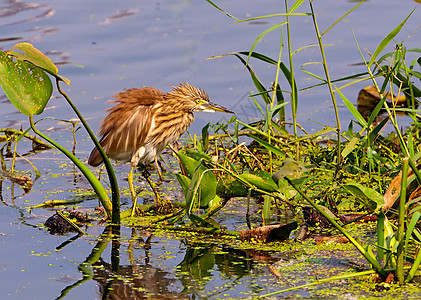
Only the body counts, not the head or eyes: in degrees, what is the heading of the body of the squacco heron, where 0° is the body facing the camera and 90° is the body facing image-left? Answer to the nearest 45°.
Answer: approximately 270°

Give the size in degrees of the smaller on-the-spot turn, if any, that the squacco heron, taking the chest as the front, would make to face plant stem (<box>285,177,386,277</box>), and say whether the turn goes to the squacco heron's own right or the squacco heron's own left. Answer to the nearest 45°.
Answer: approximately 90° to the squacco heron's own right

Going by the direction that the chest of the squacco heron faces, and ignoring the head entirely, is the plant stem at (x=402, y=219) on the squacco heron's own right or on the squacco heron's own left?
on the squacco heron's own right
